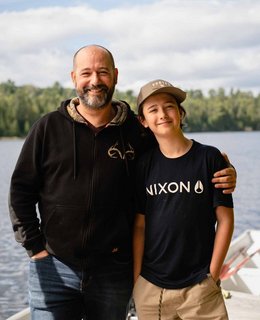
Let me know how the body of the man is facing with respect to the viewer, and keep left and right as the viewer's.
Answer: facing the viewer

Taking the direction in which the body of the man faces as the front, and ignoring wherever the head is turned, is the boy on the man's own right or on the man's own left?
on the man's own left
